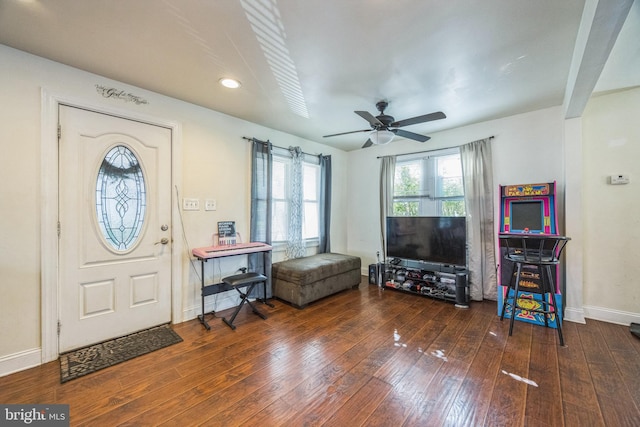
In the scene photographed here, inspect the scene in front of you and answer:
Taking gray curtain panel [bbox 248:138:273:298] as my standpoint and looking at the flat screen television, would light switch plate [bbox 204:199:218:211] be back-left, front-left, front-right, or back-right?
back-right

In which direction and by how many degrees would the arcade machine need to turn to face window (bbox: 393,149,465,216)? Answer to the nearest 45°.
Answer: approximately 90° to its right

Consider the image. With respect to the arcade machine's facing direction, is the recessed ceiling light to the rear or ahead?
ahead

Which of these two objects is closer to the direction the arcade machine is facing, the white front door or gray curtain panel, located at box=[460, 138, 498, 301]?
the white front door

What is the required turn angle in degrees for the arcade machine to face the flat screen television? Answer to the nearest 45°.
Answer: approximately 90° to its right

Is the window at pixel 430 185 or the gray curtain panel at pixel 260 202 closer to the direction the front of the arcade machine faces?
the gray curtain panel

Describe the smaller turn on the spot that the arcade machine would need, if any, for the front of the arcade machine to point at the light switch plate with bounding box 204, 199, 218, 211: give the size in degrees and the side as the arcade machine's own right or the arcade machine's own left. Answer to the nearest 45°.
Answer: approximately 45° to the arcade machine's own right

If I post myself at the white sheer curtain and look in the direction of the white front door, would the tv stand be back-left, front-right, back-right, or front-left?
back-left

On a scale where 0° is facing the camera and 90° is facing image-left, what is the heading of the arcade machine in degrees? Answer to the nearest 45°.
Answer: approximately 0°

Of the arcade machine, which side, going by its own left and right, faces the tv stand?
right

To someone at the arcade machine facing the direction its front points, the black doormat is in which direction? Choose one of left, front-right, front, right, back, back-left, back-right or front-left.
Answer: front-right
